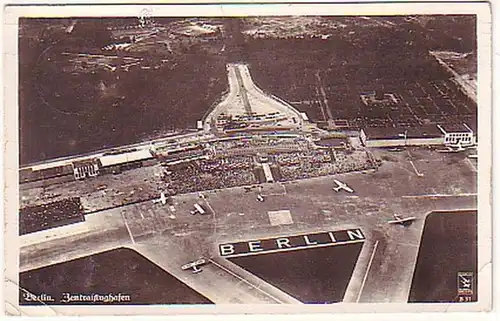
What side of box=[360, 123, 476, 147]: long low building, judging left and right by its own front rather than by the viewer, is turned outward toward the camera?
front
